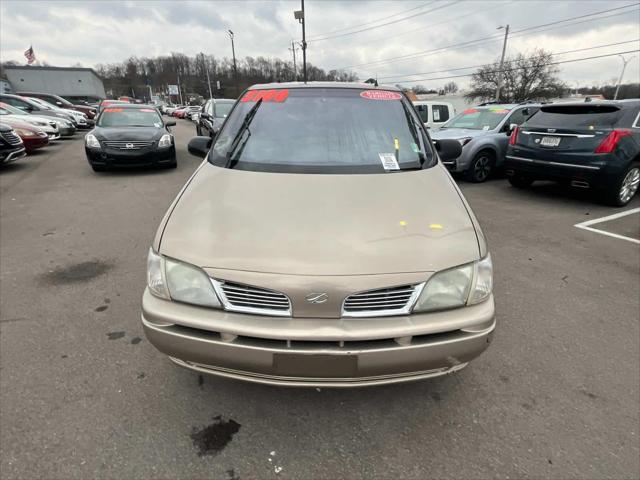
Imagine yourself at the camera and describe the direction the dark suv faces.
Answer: facing away from the viewer and to the right of the viewer

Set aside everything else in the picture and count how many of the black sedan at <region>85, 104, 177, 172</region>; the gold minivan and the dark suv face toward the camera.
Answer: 2

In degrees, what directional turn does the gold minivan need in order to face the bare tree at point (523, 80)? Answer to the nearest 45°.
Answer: approximately 135° to its left

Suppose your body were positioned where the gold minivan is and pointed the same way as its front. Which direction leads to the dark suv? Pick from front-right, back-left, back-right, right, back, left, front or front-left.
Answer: back-left

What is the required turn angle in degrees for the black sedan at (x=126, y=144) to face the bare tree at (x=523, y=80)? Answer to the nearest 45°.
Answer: approximately 135° to its left

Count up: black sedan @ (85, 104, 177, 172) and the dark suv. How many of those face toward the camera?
1

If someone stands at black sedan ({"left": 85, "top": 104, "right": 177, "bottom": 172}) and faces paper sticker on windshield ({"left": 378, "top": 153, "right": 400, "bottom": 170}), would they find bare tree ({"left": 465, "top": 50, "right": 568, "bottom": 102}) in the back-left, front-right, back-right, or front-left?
back-left

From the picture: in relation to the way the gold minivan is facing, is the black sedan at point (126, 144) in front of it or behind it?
behind

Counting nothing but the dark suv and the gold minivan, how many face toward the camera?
1

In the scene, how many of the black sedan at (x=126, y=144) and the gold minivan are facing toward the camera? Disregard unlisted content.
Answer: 2

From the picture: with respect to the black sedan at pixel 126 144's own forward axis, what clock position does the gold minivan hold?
The gold minivan is roughly at 12 o'clock from the black sedan.

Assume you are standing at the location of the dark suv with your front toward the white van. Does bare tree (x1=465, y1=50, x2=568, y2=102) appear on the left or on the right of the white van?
right

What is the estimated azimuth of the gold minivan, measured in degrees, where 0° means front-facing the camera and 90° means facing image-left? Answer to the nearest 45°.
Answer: approximately 0°
